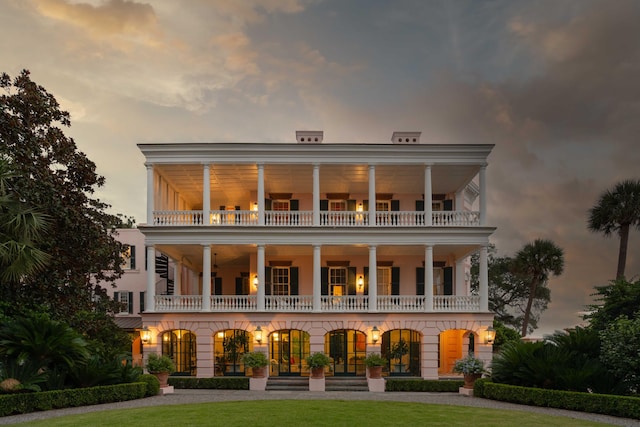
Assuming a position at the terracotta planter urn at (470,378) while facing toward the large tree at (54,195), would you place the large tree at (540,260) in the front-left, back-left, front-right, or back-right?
back-right

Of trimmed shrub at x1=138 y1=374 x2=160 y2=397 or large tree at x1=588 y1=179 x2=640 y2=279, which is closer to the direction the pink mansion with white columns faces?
the trimmed shrub

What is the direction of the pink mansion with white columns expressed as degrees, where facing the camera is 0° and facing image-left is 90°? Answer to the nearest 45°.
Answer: approximately 0°

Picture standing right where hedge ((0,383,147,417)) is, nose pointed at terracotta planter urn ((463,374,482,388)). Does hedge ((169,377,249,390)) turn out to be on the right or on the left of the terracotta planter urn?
left

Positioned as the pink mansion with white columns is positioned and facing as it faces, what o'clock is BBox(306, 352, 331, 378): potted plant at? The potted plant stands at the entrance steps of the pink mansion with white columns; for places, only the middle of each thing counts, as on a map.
The potted plant is roughly at 12 o'clock from the pink mansion with white columns.
